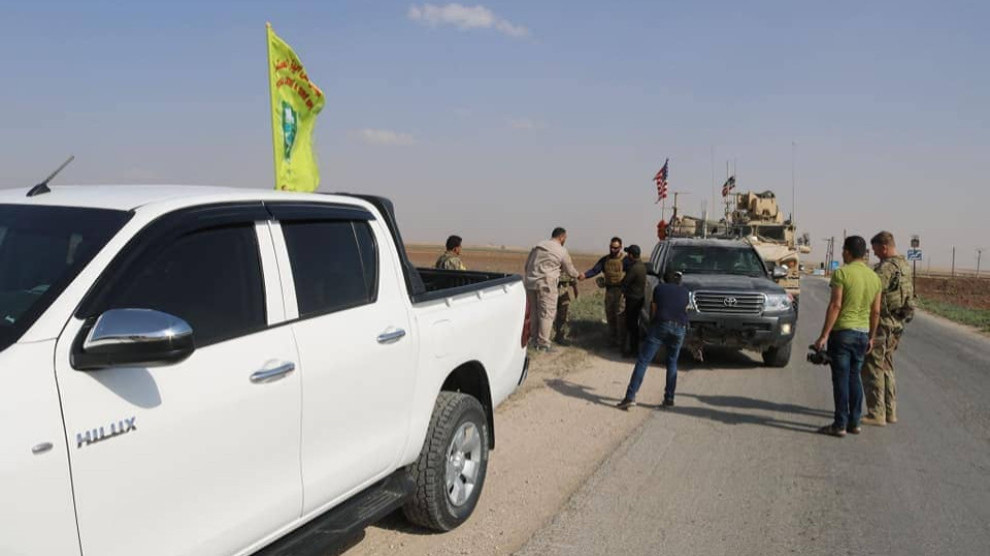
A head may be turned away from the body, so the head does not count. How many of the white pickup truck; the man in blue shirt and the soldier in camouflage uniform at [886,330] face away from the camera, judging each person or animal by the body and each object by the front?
1

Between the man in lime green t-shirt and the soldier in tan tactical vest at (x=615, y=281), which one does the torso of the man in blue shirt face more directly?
the soldier in tan tactical vest

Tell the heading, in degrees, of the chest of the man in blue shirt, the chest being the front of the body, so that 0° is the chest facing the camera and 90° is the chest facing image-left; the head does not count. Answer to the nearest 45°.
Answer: approximately 180°

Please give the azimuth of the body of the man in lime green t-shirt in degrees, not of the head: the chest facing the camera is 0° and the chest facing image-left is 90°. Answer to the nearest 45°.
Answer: approximately 135°

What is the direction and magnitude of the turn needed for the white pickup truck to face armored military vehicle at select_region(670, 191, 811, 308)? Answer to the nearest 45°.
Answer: approximately 180°

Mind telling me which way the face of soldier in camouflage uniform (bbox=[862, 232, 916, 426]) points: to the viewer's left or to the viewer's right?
to the viewer's left

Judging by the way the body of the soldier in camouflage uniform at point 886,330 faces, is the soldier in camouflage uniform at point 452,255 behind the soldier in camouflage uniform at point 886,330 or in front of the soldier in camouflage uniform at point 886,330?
in front

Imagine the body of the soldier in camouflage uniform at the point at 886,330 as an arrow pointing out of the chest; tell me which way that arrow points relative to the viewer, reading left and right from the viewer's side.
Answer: facing to the left of the viewer

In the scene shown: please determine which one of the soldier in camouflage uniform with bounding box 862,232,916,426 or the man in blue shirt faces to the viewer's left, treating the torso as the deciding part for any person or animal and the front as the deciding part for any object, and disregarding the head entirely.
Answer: the soldier in camouflage uniform

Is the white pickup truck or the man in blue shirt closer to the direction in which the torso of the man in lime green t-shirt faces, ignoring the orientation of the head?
the man in blue shirt

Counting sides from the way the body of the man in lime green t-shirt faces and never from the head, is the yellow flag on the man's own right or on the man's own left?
on the man's own left

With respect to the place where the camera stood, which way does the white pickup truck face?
facing the viewer and to the left of the viewer

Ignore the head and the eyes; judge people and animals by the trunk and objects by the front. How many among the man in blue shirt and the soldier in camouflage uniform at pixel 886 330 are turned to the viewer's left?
1
